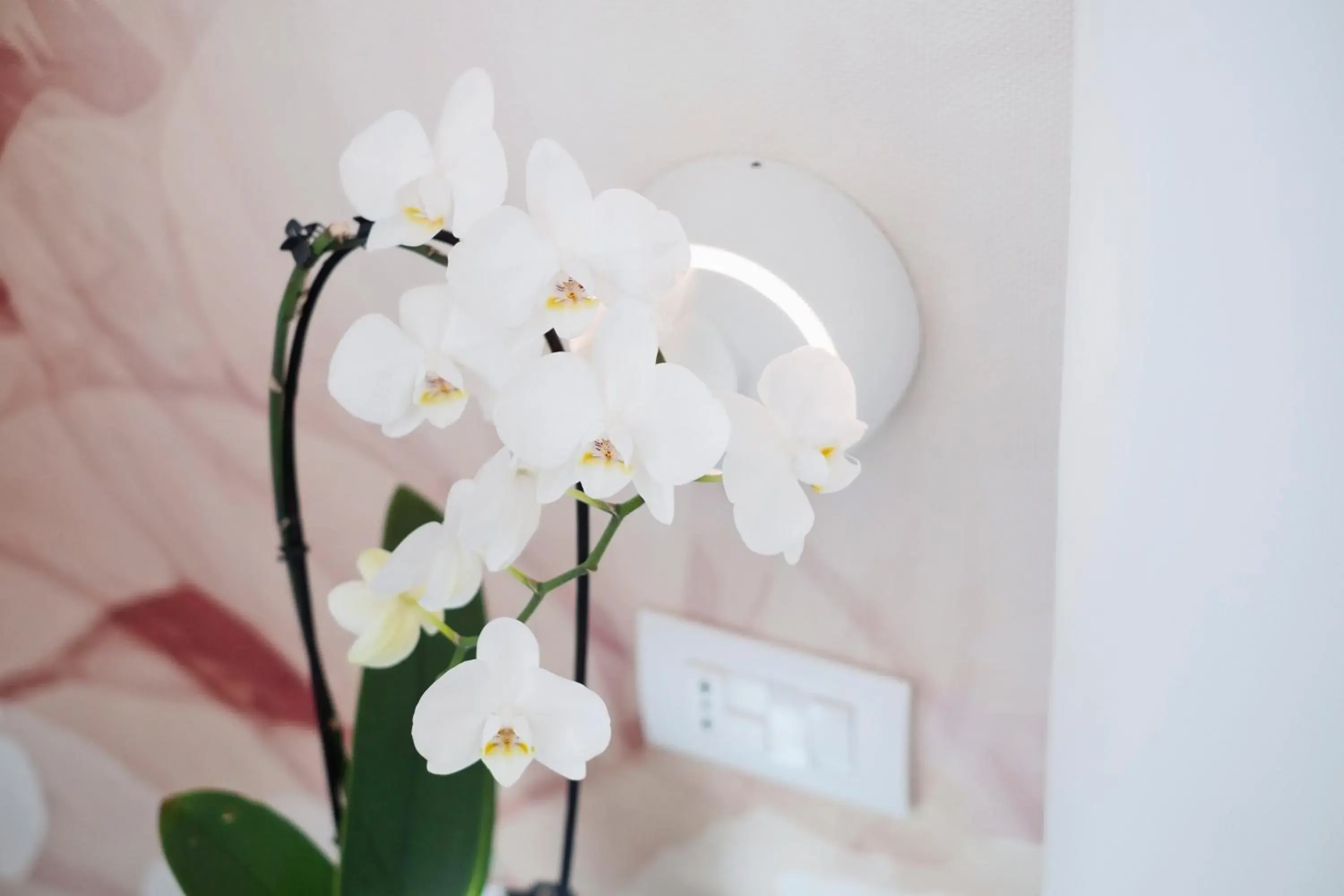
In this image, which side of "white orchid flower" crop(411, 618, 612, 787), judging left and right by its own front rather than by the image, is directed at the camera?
front

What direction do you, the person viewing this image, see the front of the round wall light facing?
facing the viewer and to the left of the viewer

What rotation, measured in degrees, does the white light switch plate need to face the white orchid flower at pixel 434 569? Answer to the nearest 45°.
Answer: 0° — it already faces it

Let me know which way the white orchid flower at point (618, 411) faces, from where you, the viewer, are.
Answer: facing the viewer

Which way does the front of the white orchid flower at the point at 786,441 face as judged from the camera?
facing the viewer and to the right of the viewer

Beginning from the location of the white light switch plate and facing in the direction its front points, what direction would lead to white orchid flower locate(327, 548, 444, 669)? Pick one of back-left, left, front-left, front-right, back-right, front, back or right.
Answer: front

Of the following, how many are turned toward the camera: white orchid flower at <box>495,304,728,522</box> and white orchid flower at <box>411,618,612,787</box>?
2

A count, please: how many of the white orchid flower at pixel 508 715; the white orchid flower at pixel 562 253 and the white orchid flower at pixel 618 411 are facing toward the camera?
3

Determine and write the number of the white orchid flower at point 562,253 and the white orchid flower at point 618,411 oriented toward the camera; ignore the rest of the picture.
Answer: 2

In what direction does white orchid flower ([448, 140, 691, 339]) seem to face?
toward the camera
